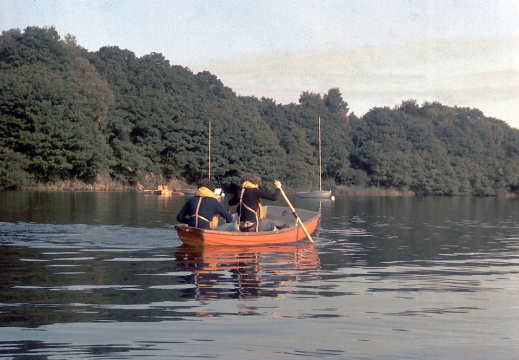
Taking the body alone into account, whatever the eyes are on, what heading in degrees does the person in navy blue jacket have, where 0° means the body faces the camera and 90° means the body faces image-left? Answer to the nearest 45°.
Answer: approximately 225°
